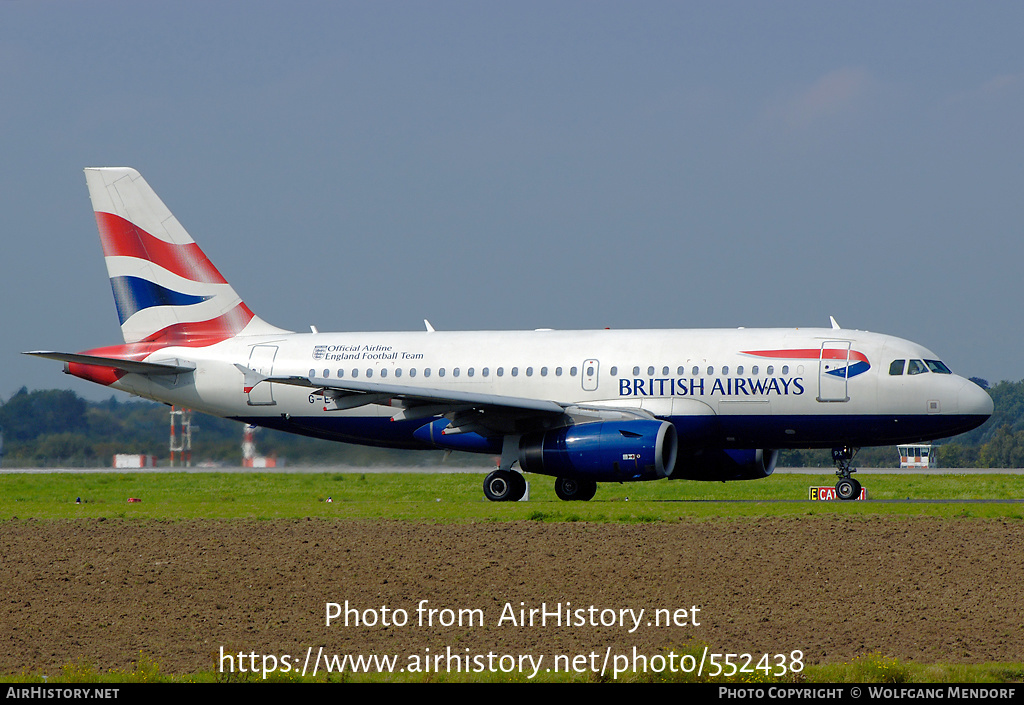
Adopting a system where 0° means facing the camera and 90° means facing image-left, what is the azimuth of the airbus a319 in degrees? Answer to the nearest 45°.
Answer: approximately 270°
